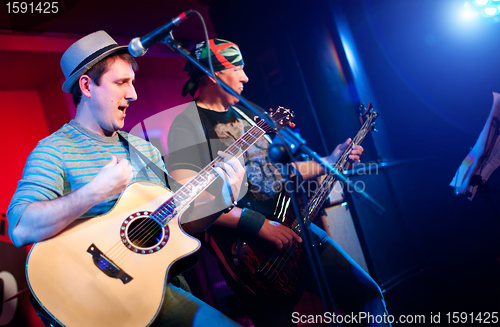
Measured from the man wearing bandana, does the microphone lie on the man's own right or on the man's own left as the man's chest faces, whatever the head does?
on the man's own right

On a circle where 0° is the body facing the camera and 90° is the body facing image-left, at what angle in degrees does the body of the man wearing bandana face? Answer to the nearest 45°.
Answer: approximately 315°

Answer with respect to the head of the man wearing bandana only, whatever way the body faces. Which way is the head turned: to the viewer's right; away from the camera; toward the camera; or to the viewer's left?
to the viewer's right

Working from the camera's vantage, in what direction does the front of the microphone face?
facing to the left of the viewer

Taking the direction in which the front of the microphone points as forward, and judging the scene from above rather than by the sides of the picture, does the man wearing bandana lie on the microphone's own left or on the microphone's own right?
on the microphone's own right

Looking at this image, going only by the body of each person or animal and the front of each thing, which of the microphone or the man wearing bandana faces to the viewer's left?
the microphone

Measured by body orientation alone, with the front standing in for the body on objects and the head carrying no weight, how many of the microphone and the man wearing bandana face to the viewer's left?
1
